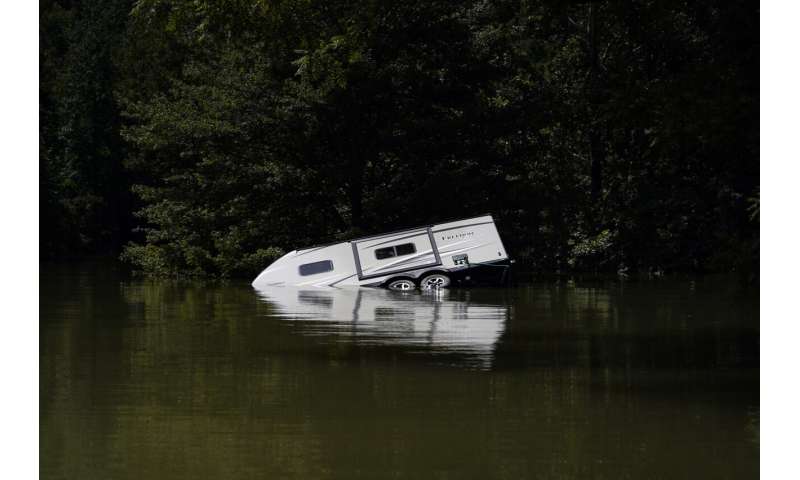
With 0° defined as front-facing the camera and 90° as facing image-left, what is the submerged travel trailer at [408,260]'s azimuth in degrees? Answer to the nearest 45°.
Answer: approximately 90°
